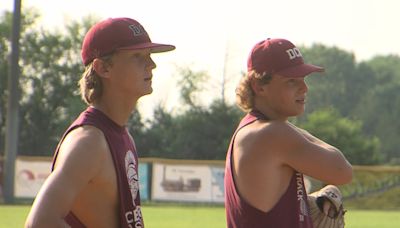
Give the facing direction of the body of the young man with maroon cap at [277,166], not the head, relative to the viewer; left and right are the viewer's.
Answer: facing to the right of the viewer

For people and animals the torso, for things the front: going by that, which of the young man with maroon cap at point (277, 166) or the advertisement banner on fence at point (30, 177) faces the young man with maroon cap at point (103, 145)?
the advertisement banner on fence

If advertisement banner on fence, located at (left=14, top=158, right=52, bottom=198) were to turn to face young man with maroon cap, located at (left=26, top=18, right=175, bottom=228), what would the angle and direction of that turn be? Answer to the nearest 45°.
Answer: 0° — it already faces them

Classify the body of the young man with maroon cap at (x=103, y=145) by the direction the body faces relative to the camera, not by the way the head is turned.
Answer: to the viewer's right

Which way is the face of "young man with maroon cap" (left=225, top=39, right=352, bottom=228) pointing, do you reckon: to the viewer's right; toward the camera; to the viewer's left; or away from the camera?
to the viewer's right

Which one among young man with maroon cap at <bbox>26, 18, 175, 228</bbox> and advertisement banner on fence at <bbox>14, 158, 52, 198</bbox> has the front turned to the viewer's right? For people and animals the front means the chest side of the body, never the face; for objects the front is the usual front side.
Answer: the young man with maroon cap

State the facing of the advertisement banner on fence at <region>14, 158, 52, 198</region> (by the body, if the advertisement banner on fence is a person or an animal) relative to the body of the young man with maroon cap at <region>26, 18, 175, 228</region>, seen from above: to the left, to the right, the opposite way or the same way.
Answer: to the right

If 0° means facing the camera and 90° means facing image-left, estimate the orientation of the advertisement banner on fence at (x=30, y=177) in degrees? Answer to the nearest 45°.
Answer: approximately 0°

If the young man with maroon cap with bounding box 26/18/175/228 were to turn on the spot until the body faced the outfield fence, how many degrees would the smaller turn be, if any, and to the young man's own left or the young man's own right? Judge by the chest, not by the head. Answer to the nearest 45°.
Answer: approximately 90° to the young man's own left

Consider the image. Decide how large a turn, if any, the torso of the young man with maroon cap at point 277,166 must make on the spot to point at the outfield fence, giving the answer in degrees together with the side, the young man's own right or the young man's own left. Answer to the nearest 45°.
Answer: approximately 90° to the young man's own left

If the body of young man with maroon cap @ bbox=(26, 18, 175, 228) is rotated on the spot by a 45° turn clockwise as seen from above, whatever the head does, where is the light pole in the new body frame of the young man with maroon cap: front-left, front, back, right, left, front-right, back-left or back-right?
back-left

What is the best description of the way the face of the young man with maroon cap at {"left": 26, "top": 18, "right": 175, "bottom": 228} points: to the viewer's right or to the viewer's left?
to the viewer's right

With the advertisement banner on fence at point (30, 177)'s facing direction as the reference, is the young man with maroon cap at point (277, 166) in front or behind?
in front
